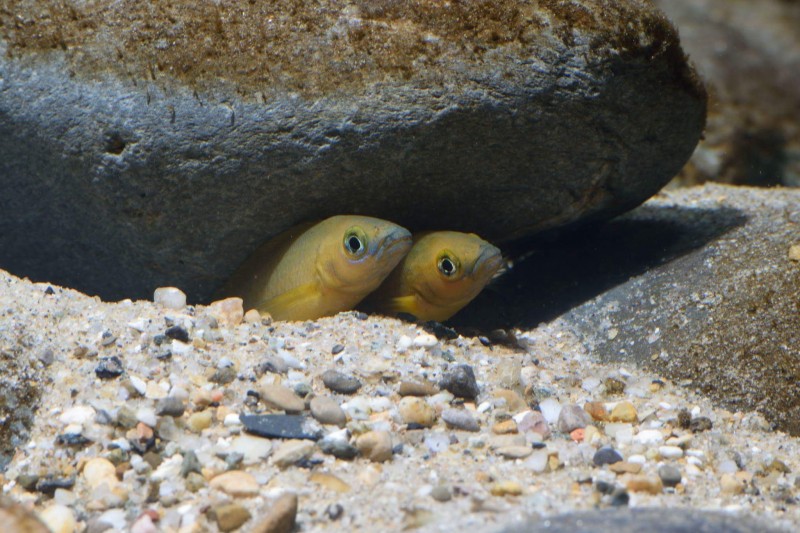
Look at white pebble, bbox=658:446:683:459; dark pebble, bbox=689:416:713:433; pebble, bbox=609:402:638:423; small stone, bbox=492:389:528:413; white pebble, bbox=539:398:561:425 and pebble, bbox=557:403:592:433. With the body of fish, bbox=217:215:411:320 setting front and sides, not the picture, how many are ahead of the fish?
6

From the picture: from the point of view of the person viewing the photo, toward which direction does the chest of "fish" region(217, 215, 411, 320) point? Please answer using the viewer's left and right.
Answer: facing the viewer and to the right of the viewer

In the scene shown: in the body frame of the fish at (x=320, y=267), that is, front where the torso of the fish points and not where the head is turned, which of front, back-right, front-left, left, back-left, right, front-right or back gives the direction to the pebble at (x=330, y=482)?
front-right

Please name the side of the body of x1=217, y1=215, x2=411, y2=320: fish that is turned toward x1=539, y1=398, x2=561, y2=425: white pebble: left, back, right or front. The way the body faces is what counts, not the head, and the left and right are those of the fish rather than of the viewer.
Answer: front

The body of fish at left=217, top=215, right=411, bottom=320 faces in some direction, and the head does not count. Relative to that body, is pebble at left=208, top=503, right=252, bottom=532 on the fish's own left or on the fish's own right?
on the fish's own right

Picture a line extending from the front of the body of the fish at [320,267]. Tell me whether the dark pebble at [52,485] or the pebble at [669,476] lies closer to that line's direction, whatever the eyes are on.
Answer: the pebble

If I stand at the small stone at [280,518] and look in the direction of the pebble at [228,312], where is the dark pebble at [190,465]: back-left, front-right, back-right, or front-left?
front-left

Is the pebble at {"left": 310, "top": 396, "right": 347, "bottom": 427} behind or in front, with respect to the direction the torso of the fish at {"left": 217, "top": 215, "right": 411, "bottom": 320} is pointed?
in front

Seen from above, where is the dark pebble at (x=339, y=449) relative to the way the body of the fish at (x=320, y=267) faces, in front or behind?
in front

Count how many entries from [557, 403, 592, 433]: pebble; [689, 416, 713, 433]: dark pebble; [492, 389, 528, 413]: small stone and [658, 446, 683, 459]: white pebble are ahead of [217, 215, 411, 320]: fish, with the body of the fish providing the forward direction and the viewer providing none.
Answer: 4

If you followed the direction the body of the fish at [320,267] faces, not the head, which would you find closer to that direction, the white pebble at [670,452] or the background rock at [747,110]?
the white pebble

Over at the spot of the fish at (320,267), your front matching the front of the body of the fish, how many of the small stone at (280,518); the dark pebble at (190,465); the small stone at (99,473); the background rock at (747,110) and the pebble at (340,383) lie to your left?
1

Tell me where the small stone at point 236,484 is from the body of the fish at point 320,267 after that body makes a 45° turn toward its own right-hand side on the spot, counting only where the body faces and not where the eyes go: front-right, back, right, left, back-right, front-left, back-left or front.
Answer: front

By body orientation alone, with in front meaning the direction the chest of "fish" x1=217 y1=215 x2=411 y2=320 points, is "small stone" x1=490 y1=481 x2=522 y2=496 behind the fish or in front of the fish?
in front

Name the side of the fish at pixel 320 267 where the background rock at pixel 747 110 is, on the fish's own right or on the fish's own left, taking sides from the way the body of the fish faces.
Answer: on the fish's own left

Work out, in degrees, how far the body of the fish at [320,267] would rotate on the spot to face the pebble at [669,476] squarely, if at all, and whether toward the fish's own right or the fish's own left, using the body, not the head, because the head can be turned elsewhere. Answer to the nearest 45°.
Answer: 0° — it already faces it
